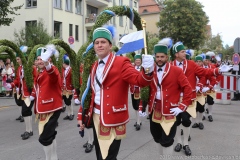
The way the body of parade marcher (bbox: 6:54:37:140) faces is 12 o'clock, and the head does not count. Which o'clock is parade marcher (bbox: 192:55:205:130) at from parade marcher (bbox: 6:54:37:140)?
parade marcher (bbox: 192:55:205:130) is roughly at 8 o'clock from parade marcher (bbox: 6:54:37:140).

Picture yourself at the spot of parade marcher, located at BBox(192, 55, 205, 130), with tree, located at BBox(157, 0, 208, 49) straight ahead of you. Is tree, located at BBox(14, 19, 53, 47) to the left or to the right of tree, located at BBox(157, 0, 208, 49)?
left

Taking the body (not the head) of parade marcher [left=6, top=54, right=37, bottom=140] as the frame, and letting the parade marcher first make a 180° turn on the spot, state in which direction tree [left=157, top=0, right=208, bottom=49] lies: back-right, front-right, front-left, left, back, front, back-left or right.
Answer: front

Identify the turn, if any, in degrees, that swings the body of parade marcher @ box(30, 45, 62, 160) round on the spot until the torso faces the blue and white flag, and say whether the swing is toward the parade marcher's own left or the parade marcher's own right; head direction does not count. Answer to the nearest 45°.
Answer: approximately 90° to the parade marcher's own left

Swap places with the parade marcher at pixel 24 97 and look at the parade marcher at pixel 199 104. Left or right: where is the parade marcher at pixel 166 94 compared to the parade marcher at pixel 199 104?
right

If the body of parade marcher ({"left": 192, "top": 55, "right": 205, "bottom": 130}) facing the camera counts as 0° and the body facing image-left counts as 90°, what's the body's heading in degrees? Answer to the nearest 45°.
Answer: approximately 45°

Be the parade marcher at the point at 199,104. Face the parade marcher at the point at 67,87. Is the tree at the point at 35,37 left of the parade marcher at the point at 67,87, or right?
right
